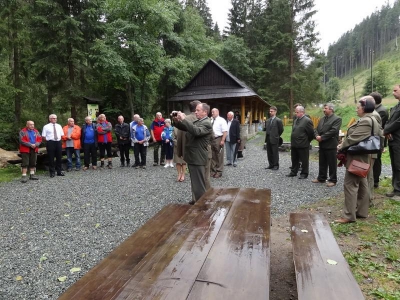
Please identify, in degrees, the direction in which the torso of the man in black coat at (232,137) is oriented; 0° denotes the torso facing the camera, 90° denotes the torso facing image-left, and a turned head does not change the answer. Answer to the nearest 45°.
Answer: approximately 45°

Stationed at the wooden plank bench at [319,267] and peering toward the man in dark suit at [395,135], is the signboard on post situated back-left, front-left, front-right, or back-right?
front-left

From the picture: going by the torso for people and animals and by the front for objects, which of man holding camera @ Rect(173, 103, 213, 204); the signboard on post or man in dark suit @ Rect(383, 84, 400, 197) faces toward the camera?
the signboard on post

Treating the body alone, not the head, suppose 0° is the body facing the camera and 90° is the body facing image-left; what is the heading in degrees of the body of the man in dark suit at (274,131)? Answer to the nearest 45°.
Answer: approximately 45°

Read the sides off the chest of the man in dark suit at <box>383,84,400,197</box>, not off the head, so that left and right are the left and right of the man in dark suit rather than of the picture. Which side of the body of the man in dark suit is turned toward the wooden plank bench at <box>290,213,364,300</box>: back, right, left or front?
left

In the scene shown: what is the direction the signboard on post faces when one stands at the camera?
facing the viewer

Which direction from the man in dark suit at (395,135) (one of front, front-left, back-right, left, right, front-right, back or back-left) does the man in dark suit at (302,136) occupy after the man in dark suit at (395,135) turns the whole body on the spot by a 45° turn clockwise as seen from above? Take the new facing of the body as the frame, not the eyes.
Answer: front

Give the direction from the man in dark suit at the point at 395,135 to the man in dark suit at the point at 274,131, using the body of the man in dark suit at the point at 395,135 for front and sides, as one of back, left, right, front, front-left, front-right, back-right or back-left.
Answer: front-right

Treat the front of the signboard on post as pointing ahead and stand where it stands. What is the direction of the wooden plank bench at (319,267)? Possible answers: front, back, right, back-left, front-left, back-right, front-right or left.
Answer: front

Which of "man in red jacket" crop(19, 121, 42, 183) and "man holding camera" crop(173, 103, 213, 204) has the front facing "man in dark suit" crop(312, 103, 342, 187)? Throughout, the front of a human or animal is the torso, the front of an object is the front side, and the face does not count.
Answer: the man in red jacket

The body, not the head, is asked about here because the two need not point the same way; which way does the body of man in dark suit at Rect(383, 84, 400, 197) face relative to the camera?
to the viewer's left
